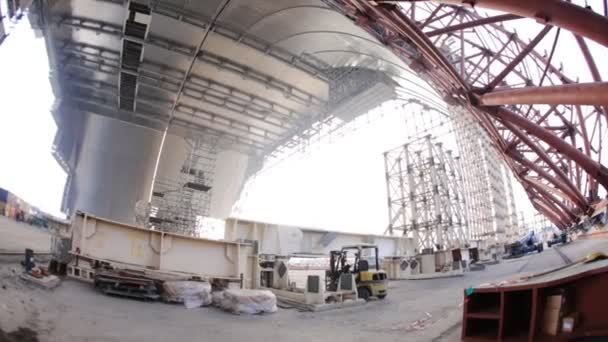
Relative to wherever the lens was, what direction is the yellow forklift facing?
facing away from the viewer and to the left of the viewer

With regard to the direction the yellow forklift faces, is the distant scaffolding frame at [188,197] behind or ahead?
ahead

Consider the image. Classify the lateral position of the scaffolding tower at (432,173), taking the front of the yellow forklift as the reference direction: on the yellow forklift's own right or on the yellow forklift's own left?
on the yellow forklift's own right

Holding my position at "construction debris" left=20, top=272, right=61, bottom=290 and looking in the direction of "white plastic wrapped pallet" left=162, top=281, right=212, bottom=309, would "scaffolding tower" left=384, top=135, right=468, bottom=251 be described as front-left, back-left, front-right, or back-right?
front-left

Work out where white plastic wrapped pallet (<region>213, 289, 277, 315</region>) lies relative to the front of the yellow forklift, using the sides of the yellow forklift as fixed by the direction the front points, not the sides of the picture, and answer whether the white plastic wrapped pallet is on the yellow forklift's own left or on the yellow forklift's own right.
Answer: on the yellow forklift's own left

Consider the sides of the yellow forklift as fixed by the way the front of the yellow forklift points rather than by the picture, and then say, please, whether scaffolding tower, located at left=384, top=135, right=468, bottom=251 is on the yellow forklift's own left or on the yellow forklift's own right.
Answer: on the yellow forklift's own right

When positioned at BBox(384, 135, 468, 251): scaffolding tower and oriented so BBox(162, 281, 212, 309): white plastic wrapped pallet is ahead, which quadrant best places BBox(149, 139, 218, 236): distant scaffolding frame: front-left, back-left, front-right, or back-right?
front-right

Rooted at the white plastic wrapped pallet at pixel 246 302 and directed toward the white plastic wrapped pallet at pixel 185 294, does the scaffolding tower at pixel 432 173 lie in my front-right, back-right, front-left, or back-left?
back-right
